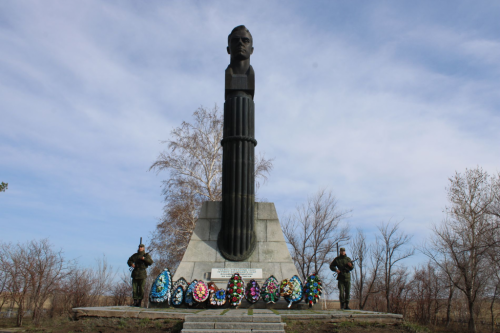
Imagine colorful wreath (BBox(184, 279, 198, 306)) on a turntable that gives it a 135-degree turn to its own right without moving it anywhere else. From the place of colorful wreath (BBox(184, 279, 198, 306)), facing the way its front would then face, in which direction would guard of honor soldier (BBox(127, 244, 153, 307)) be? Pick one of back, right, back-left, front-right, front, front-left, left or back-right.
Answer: front

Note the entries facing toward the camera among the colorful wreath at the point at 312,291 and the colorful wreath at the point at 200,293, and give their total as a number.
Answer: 2

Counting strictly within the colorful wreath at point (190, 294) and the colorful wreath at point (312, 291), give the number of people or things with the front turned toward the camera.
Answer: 2

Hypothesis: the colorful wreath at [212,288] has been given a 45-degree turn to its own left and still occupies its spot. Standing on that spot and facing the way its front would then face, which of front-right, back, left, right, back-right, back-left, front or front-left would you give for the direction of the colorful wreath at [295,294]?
front-left

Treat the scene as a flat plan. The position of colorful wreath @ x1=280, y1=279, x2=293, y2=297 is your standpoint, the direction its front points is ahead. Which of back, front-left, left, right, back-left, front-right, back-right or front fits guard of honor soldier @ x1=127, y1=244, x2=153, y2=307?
right

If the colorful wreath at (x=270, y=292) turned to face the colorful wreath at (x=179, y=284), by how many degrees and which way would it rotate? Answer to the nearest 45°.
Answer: approximately 90° to its right

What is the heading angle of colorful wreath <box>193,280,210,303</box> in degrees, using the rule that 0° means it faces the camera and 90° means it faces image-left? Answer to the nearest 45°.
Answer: approximately 0°

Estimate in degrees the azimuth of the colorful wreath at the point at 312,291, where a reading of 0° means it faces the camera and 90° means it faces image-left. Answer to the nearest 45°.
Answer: approximately 0°

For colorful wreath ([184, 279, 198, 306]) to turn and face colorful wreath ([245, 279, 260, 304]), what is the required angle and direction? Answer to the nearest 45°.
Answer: approximately 90° to its left
